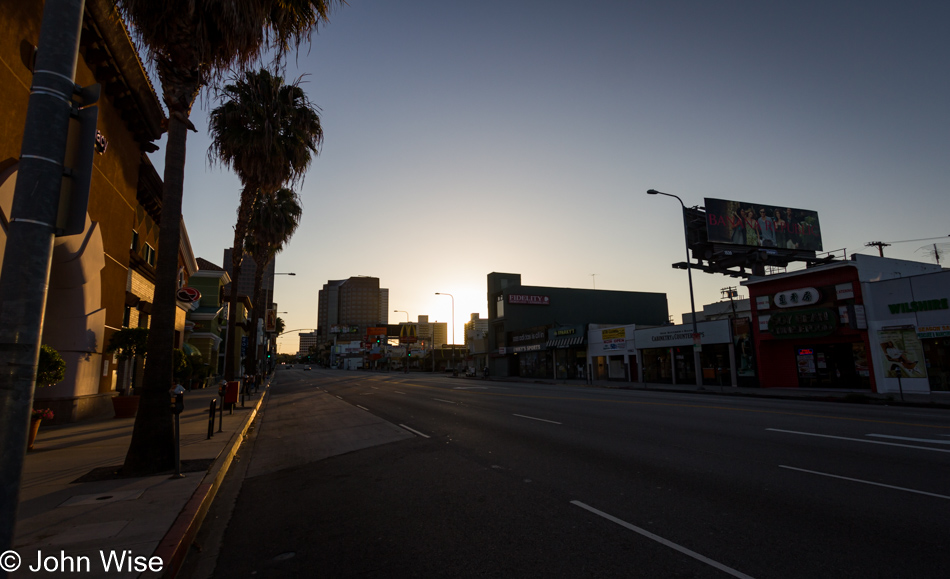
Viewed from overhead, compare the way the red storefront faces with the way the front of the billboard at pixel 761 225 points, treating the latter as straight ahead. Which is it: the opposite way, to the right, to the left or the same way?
to the right

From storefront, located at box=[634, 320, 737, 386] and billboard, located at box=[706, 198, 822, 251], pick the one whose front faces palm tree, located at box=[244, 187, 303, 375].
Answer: the storefront

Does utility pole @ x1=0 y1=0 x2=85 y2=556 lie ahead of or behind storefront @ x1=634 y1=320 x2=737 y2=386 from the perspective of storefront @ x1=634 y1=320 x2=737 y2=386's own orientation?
ahead

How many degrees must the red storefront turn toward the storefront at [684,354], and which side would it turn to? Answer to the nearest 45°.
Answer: approximately 90° to its right

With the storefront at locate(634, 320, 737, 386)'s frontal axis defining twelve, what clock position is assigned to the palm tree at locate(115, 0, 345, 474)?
The palm tree is roughly at 11 o'clock from the storefront.

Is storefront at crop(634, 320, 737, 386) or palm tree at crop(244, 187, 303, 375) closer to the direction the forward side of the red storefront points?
the palm tree

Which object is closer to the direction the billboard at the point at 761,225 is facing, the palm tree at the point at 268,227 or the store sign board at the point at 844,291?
the store sign board

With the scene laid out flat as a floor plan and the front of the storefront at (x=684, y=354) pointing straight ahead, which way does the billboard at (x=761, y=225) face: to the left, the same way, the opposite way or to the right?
to the left

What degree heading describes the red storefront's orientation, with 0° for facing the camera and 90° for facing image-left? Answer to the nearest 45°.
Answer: approximately 45°
